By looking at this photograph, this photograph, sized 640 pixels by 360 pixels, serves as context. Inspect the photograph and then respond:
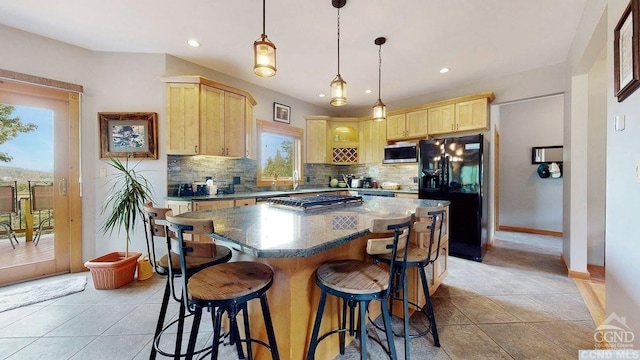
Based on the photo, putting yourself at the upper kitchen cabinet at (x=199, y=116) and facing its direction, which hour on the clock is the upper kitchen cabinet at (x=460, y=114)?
the upper kitchen cabinet at (x=460, y=114) is roughly at 11 o'clock from the upper kitchen cabinet at (x=199, y=116).

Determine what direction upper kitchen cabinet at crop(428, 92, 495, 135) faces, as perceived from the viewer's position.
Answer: facing the viewer and to the left of the viewer

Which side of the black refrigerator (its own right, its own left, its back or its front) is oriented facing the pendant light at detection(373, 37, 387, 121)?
front

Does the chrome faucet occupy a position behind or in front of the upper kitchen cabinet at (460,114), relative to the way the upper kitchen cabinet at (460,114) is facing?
in front

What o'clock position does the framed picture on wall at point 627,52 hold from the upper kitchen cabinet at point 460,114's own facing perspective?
The framed picture on wall is roughly at 10 o'clock from the upper kitchen cabinet.

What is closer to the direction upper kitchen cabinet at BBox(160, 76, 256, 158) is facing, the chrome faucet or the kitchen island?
the kitchen island

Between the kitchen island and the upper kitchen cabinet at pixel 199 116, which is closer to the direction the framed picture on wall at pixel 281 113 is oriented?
the kitchen island

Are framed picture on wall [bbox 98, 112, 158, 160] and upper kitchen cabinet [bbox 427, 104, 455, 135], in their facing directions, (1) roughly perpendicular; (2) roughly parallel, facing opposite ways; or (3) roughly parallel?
roughly perpendicular

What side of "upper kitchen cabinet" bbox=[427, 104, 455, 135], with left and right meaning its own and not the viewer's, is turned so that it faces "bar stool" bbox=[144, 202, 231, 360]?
front

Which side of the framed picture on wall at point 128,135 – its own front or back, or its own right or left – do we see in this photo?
front

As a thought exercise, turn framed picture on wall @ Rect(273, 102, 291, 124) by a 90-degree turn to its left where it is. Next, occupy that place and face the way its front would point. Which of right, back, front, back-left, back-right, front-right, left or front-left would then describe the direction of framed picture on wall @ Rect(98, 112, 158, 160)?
back

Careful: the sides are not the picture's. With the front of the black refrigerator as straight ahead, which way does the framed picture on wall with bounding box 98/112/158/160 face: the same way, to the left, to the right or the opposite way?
to the left
